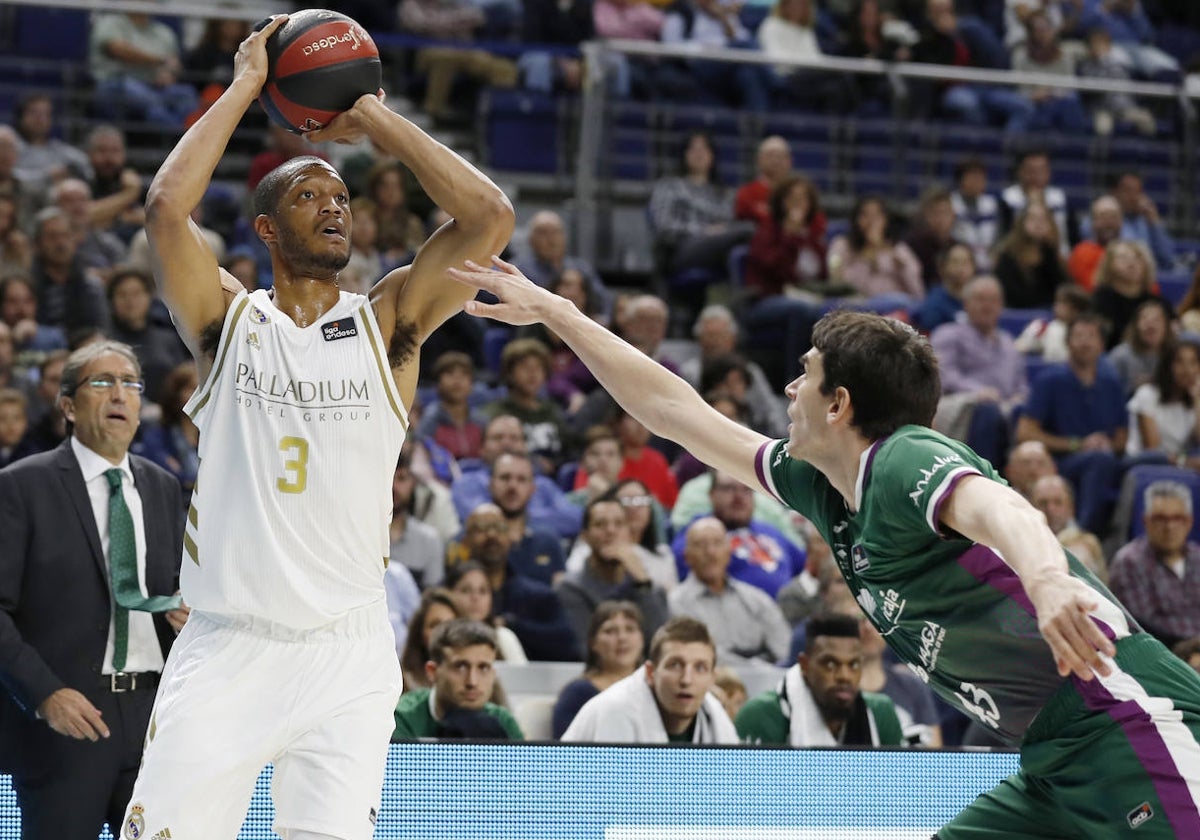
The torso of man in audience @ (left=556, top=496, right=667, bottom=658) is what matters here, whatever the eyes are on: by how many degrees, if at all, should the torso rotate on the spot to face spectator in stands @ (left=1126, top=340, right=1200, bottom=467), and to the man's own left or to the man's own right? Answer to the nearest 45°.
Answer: approximately 135° to the man's own left

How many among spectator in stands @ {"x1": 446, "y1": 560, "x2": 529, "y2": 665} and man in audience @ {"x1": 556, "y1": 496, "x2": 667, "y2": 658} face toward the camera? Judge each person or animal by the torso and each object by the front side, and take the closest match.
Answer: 2

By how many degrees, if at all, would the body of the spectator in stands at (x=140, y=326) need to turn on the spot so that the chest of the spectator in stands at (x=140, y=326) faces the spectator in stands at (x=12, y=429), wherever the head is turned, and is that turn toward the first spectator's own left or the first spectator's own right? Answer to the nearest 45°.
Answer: approximately 45° to the first spectator's own right

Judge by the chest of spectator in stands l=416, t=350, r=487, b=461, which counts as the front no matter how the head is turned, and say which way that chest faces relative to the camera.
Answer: toward the camera

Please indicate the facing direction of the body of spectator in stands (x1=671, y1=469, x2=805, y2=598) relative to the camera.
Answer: toward the camera

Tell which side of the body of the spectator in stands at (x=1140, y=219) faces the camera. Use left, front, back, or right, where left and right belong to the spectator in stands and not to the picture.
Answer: front

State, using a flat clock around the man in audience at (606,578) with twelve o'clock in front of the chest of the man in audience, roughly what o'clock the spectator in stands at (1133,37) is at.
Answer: The spectator in stands is roughly at 7 o'clock from the man in audience.

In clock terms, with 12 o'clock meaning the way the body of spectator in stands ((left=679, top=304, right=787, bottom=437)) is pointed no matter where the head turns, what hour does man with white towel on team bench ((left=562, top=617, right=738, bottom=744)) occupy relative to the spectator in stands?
The man with white towel on team bench is roughly at 12 o'clock from the spectator in stands.

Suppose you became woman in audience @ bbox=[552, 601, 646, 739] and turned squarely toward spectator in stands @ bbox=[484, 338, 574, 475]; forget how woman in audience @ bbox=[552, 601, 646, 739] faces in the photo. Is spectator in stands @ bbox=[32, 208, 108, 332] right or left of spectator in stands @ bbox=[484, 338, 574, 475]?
left

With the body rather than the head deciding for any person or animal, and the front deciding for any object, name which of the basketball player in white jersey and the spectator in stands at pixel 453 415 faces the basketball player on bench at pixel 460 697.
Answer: the spectator in stands at pixel 453 415

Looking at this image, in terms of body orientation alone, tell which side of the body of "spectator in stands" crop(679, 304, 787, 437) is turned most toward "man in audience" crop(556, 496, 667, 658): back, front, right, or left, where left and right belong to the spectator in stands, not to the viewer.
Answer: front

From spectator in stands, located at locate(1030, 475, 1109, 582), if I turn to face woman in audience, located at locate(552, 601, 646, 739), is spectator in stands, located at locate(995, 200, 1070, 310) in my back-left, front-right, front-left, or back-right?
back-right

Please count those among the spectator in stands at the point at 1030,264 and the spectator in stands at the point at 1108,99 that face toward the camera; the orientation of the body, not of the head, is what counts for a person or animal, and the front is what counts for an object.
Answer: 2
